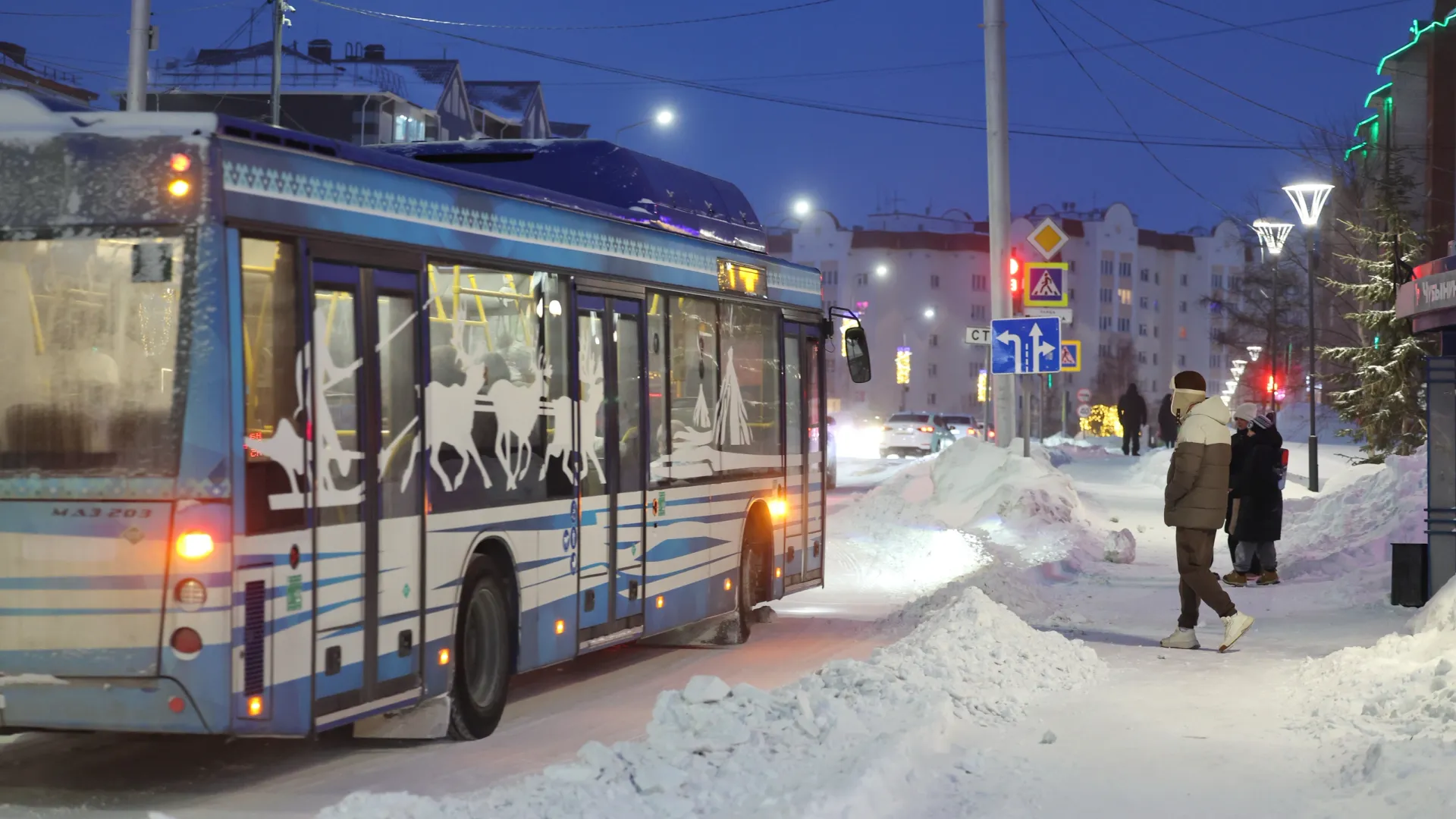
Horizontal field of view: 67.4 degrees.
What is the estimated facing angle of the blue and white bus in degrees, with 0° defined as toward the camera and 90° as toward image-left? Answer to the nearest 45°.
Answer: approximately 225°

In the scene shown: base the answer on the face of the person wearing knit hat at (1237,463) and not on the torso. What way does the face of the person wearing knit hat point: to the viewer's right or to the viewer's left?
to the viewer's left

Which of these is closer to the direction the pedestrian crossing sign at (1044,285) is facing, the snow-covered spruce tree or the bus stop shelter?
the bus stop shelter

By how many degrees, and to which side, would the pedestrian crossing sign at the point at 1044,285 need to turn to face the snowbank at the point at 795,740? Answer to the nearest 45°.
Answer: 0° — it already faces it
